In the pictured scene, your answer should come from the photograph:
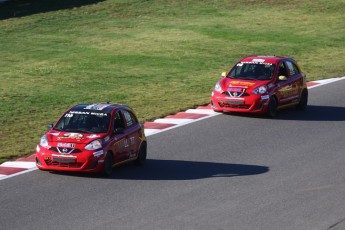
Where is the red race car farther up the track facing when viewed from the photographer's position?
facing the viewer and to the left of the viewer
